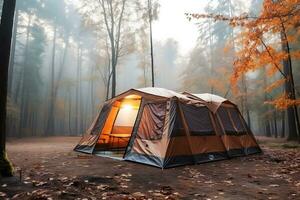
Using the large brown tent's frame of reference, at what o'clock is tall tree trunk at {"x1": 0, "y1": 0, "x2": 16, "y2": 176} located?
The tall tree trunk is roughly at 12 o'clock from the large brown tent.

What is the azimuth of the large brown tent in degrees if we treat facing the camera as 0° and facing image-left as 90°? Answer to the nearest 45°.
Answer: approximately 45°
